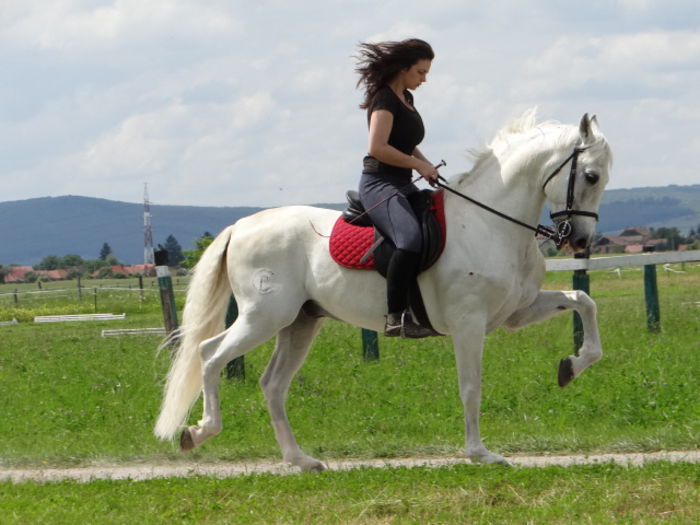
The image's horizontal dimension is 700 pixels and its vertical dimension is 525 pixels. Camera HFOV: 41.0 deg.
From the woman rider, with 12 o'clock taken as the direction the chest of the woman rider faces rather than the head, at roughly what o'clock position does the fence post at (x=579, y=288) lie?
The fence post is roughly at 10 o'clock from the woman rider.

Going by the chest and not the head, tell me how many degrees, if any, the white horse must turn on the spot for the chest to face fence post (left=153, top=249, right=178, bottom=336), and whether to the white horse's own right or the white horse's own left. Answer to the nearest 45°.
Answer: approximately 135° to the white horse's own left

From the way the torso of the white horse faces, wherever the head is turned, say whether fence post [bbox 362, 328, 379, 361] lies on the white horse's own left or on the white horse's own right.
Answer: on the white horse's own left

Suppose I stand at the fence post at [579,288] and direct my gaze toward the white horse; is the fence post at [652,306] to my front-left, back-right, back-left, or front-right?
back-left

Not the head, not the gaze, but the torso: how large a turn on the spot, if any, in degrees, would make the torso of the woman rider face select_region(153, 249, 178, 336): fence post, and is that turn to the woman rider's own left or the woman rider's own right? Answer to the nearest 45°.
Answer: approximately 135° to the woman rider's own left

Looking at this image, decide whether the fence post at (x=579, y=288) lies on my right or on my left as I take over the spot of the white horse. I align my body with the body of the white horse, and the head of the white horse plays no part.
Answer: on my left

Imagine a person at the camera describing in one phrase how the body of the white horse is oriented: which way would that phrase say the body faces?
to the viewer's right

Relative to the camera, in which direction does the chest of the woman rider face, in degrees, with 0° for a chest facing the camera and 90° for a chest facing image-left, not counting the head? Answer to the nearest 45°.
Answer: approximately 270°
